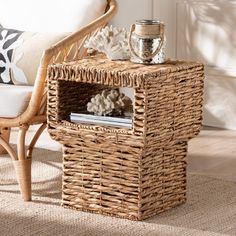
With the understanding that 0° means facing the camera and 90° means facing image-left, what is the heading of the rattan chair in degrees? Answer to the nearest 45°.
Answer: approximately 45°

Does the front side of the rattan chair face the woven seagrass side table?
no
